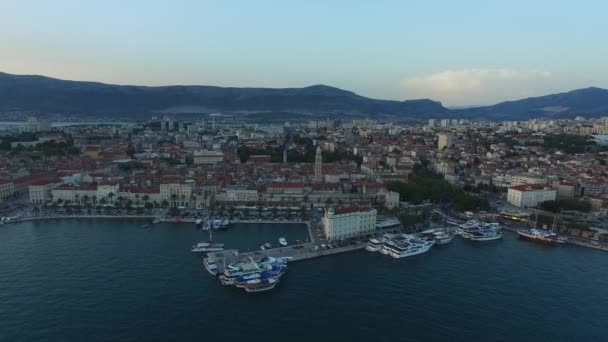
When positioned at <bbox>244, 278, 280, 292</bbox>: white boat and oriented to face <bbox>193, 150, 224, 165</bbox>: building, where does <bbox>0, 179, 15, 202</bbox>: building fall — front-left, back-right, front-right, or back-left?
front-left

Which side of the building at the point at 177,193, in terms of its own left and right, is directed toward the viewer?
front

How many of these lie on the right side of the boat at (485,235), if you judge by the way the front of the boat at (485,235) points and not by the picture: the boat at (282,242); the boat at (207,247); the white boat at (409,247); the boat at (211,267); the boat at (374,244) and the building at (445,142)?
1

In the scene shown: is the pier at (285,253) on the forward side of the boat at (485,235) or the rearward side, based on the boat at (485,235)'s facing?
on the forward side

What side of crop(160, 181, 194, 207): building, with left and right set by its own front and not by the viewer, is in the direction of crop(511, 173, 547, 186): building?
left

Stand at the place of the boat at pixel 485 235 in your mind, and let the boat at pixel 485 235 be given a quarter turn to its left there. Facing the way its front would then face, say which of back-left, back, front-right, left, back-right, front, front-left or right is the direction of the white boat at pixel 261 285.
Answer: back-left

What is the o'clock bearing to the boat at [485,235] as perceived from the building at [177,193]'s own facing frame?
The boat is roughly at 10 o'clock from the building.

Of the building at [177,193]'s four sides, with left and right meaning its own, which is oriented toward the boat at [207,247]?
front

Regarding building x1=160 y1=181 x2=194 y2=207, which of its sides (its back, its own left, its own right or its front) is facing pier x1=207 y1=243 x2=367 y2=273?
front

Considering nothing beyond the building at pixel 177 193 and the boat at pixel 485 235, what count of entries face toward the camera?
1

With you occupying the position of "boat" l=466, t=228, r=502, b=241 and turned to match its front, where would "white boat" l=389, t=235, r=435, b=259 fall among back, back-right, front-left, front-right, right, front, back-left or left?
back-right

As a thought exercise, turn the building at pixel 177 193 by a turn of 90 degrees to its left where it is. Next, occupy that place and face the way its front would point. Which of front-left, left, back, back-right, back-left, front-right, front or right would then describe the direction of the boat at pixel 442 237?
front-right

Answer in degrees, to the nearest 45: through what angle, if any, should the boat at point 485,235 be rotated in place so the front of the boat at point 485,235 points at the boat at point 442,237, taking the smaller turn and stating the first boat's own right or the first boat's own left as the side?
approximately 180°

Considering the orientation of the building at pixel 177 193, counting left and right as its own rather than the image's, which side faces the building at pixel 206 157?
back

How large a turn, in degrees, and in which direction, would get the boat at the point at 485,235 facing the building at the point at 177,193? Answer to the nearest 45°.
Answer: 0° — it already faces it

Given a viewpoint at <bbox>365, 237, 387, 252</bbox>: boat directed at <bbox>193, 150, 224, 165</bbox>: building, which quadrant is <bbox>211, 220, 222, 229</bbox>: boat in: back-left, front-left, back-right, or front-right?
front-left

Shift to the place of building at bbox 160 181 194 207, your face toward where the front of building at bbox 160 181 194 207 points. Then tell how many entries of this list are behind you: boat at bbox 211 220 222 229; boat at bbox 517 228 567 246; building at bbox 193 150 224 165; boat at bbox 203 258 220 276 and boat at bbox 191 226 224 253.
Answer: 1

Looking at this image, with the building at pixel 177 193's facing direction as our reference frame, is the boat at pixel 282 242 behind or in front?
in front
